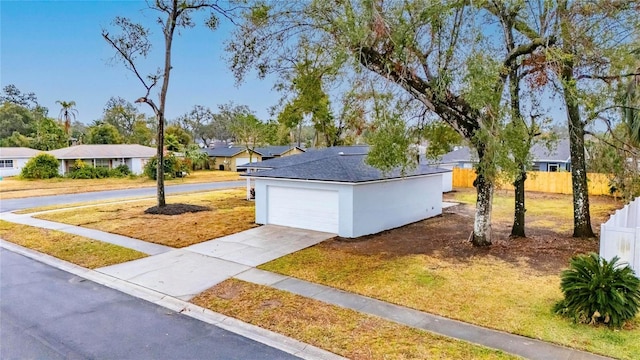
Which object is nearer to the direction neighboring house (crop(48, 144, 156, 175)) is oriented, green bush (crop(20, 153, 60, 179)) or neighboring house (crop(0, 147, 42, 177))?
the green bush

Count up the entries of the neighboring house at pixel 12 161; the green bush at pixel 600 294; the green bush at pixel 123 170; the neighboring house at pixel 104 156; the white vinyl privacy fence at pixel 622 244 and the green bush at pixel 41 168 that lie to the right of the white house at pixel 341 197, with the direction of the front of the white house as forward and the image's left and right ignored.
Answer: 4

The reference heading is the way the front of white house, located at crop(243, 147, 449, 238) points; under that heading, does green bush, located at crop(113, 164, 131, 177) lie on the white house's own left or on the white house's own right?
on the white house's own right

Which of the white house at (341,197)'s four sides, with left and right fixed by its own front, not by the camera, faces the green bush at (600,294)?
left

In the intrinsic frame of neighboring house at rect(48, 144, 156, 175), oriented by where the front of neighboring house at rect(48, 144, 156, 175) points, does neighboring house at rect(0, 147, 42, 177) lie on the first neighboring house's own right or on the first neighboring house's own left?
on the first neighboring house's own right

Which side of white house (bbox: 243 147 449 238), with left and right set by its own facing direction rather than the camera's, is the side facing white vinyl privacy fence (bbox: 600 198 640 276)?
left

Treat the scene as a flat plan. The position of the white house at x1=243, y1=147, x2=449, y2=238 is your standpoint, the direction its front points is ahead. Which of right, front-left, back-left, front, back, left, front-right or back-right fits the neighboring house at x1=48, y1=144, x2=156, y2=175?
right

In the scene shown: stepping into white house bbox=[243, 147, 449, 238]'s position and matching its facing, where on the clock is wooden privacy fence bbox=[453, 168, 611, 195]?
The wooden privacy fence is roughly at 6 o'clock from the white house.

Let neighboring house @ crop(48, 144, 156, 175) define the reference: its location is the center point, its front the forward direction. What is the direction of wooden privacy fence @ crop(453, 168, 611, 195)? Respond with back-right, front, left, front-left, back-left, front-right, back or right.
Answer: front-left

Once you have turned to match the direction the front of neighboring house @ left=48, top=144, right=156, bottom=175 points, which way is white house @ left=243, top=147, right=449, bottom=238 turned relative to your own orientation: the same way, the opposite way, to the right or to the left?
to the right

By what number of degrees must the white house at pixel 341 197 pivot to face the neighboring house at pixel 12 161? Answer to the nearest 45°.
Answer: approximately 90° to its right

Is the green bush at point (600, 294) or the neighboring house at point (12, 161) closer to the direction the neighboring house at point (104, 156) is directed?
the green bush
